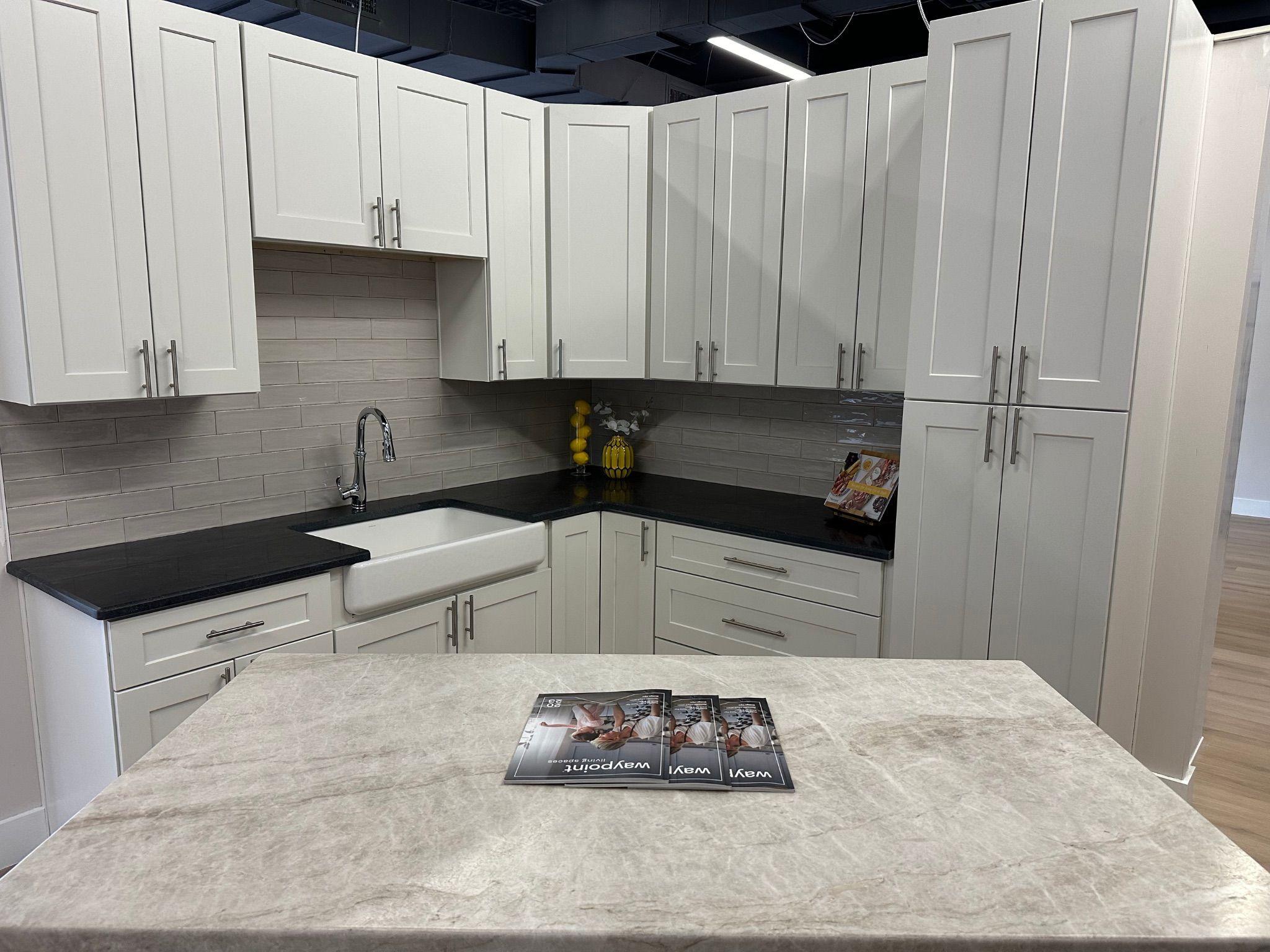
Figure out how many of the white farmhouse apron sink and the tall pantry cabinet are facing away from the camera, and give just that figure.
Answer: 0

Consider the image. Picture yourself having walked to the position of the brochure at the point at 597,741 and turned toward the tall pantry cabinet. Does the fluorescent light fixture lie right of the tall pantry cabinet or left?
left

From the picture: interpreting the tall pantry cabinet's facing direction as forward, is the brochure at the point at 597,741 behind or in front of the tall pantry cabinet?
in front

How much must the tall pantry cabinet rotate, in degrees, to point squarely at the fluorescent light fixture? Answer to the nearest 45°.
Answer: approximately 90° to its right

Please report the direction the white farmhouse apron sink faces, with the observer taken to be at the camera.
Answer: facing the viewer and to the right of the viewer

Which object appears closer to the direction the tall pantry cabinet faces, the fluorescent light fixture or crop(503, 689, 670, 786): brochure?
the brochure

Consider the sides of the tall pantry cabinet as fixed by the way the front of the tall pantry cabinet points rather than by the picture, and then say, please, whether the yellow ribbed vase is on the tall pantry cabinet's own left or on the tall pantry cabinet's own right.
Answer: on the tall pantry cabinet's own right

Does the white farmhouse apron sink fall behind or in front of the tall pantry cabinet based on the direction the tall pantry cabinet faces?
in front

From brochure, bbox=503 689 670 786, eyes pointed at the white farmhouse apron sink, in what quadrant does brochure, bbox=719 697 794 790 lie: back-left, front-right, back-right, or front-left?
back-right

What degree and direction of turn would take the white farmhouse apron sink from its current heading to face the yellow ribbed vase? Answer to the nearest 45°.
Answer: approximately 90° to its left

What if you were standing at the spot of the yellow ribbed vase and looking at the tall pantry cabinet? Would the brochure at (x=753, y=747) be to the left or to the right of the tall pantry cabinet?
right
